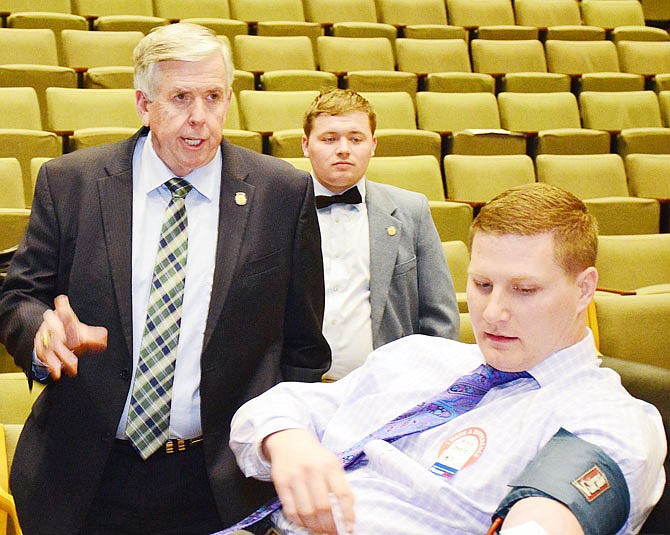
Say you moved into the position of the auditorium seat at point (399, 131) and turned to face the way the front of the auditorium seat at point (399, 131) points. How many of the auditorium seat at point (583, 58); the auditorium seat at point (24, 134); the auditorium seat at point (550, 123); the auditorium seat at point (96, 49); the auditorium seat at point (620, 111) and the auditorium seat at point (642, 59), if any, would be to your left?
4

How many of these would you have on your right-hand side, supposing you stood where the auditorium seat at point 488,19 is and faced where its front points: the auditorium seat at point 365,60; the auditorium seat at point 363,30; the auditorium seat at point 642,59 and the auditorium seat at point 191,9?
3

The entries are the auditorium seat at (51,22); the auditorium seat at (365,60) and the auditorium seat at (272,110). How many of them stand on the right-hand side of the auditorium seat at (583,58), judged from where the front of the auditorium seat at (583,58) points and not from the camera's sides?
3

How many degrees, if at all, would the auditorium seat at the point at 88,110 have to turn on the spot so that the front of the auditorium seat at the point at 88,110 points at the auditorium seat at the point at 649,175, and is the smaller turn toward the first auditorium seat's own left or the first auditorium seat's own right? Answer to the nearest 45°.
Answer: approximately 45° to the first auditorium seat's own left

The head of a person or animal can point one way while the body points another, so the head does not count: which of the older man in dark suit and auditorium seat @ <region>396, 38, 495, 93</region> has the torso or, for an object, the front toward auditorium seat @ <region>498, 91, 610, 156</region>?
auditorium seat @ <region>396, 38, 495, 93</region>

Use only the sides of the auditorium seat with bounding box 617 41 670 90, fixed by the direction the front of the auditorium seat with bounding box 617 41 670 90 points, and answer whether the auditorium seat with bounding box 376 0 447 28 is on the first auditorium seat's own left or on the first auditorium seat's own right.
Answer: on the first auditorium seat's own right

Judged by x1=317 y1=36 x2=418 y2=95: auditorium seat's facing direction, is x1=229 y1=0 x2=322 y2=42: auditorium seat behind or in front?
behind

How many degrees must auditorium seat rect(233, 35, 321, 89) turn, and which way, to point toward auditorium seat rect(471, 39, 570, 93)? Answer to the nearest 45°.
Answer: approximately 45° to its left

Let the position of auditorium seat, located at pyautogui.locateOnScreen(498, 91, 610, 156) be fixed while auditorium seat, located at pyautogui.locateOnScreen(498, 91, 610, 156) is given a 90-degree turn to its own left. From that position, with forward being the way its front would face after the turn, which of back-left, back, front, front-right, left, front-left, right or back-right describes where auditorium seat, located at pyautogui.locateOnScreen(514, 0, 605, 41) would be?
front-left
